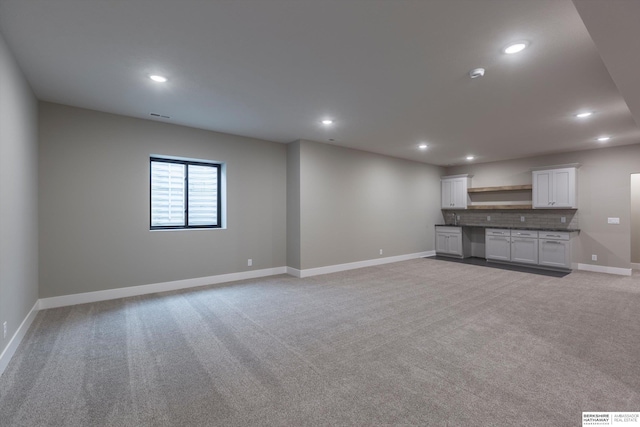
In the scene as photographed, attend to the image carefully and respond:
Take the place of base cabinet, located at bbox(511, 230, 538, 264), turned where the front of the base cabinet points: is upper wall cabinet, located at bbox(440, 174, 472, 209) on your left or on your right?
on your right

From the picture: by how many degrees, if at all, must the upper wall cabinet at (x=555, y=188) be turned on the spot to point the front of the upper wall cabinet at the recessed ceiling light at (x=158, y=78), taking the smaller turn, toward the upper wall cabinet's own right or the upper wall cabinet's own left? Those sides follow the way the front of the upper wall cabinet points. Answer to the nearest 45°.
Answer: approximately 45° to the upper wall cabinet's own right

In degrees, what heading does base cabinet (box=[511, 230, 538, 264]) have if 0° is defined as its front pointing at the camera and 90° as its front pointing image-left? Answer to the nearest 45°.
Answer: approximately 0°

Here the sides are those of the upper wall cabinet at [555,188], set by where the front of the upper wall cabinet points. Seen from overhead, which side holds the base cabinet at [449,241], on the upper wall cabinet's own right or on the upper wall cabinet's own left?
on the upper wall cabinet's own right

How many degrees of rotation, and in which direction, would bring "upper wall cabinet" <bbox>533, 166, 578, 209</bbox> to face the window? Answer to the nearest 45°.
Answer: approximately 45° to its right

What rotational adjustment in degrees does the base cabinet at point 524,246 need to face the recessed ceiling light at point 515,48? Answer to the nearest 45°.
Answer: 0° — it already faces it

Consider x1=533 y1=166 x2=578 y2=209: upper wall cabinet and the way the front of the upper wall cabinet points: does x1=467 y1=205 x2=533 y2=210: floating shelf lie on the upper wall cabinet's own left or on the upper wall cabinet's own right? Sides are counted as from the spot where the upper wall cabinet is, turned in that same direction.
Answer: on the upper wall cabinet's own right

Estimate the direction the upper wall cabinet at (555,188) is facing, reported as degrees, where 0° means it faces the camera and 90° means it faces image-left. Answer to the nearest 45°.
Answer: approximately 0°

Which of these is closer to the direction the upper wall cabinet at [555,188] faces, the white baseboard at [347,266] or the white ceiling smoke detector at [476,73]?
the white ceiling smoke detector

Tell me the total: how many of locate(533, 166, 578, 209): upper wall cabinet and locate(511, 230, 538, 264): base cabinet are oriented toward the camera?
2
